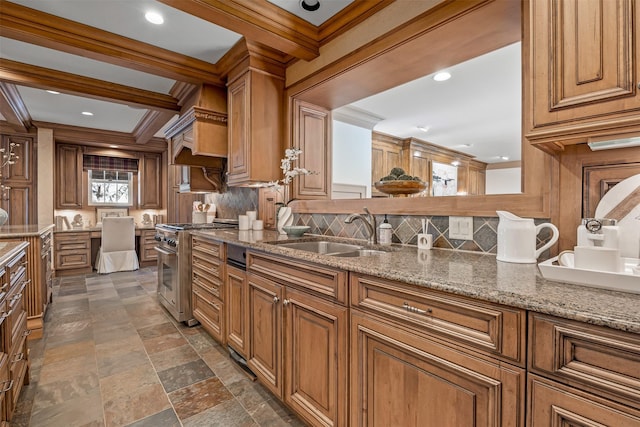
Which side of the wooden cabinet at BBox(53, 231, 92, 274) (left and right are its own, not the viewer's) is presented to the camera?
front

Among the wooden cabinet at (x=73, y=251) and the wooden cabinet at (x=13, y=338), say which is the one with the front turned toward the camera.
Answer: the wooden cabinet at (x=73, y=251)

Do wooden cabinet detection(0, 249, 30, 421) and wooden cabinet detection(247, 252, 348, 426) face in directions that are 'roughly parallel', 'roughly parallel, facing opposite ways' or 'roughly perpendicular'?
roughly parallel, facing opposite ways

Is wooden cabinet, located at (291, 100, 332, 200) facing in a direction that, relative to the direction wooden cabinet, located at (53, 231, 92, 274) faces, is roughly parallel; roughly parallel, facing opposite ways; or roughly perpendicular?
roughly parallel

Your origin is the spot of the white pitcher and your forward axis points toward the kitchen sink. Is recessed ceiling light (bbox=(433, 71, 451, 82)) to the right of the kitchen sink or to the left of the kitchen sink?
right

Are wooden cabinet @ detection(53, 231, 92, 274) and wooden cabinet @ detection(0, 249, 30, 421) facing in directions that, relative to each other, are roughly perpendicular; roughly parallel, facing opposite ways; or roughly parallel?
roughly perpendicular

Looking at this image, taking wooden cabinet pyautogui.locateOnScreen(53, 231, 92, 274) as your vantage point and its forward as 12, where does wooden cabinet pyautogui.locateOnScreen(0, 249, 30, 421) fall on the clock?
wooden cabinet pyautogui.locateOnScreen(0, 249, 30, 421) is roughly at 12 o'clock from wooden cabinet pyautogui.locateOnScreen(53, 231, 92, 274).

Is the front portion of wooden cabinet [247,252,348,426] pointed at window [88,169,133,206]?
no

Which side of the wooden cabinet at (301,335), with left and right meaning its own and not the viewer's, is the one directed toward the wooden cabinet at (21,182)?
right

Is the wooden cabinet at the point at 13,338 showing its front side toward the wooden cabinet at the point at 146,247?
no

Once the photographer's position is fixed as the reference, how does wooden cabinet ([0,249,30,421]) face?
facing to the right of the viewer
